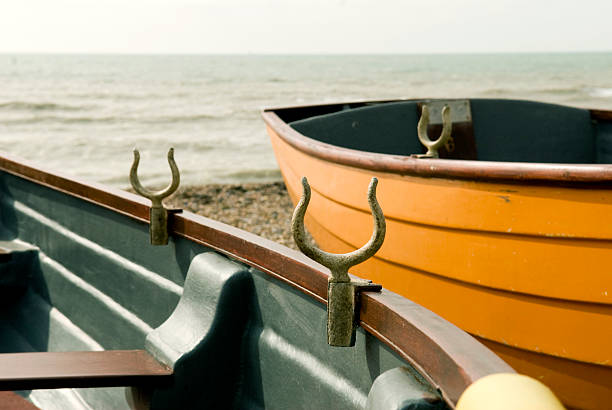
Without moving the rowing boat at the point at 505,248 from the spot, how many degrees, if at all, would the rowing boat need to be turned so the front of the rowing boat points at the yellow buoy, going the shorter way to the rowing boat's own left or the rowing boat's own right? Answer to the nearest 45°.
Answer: approximately 135° to the rowing boat's own left

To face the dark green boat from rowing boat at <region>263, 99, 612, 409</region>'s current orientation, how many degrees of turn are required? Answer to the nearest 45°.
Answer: approximately 90° to its left

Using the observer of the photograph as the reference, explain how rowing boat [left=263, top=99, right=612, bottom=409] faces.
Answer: facing away from the viewer and to the left of the viewer
